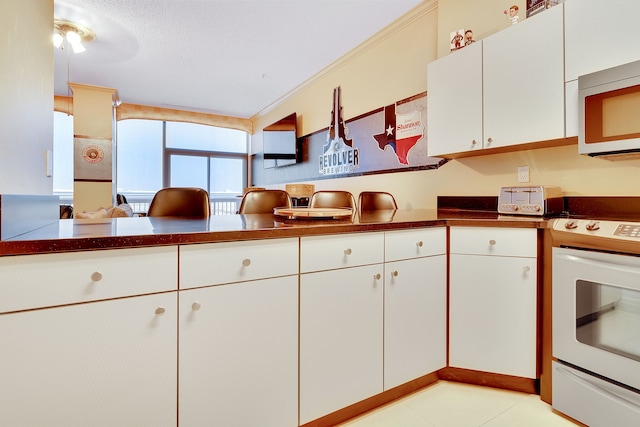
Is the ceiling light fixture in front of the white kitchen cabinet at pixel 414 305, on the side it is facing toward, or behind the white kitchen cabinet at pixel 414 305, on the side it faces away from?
behind

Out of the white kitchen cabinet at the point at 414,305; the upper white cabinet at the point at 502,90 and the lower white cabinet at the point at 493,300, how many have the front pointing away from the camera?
0

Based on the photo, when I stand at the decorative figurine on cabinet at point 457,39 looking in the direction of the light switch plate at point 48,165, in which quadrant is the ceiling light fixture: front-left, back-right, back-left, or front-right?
front-right

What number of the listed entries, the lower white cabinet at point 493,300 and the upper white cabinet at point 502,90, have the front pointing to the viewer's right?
0

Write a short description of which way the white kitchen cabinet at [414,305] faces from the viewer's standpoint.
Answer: facing the viewer and to the right of the viewer

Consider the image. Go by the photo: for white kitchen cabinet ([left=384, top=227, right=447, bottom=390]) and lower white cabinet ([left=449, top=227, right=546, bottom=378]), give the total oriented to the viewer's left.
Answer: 0

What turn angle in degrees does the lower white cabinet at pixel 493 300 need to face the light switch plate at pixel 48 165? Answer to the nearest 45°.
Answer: approximately 45° to its right

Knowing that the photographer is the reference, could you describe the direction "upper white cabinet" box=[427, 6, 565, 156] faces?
facing the viewer and to the left of the viewer

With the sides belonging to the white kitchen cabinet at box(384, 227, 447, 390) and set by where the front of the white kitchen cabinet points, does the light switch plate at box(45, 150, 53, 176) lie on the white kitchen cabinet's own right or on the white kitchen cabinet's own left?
on the white kitchen cabinet's own right

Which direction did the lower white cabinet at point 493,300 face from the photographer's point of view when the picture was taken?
facing the viewer
